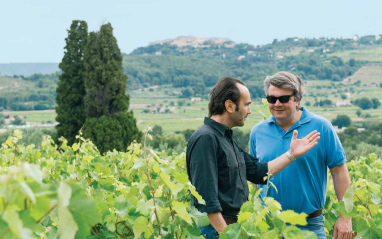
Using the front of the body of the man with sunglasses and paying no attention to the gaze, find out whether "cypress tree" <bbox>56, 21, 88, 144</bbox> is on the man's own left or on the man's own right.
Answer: on the man's own right

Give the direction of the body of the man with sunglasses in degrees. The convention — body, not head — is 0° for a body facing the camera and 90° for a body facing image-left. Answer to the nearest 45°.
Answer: approximately 45°

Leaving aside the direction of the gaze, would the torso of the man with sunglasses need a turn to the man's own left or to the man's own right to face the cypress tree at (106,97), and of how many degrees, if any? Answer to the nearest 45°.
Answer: approximately 90° to the man's own right
